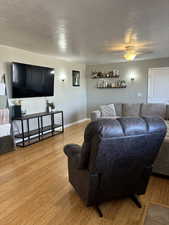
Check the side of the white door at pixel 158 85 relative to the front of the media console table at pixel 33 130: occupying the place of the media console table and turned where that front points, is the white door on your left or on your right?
on your left

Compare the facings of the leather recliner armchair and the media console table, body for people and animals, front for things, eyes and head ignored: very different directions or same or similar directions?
very different directions

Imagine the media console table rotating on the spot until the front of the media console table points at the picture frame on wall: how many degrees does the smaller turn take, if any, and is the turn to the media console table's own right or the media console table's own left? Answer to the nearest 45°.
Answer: approximately 90° to the media console table's own left

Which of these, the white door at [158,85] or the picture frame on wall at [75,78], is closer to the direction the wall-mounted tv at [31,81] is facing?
the white door

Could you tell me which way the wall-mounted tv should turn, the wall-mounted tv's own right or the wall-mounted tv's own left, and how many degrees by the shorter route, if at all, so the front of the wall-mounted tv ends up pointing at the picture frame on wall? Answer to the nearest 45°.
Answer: approximately 90° to the wall-mounted tv's own left

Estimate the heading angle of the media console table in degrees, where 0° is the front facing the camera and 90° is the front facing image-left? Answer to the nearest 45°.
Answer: approximately 315°

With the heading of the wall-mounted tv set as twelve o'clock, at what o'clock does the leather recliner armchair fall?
The leather recliner armchair is roughly at 1 o'clock from the wall-mounted tv.

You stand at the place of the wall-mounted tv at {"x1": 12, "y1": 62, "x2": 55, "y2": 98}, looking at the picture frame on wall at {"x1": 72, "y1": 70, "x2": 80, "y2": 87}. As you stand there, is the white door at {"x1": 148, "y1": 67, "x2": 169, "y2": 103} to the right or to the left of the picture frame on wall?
right

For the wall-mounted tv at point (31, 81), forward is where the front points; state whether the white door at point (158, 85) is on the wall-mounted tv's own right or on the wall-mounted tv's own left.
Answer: on the wall-mounted tv's own left
